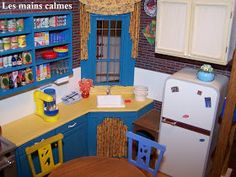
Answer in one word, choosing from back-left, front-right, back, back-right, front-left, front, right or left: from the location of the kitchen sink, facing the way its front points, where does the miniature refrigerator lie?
front-left

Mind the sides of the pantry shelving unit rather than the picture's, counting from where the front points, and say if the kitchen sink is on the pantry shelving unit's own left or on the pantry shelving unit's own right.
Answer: on the pantry shelving unit's own left

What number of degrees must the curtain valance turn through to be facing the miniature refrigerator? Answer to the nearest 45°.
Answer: approximately 45° to its left

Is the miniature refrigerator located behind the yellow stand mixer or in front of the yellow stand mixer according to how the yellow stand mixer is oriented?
in front

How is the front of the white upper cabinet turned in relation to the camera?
facing the viewer and to the left of the viewer

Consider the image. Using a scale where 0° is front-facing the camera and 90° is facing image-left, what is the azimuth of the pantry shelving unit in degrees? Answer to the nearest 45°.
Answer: approximately 315°

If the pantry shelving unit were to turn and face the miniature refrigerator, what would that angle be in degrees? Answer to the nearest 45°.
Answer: approximately 45° to its left

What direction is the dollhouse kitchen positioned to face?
toward the camera

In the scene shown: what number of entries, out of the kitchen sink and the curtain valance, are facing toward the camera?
2

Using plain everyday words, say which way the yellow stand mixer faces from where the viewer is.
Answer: facing the viewer and to the right of the viewer

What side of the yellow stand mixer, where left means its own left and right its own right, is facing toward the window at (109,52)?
left

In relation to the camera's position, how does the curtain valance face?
facing the viewer

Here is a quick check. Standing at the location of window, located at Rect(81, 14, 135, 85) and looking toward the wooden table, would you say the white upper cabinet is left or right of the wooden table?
left
